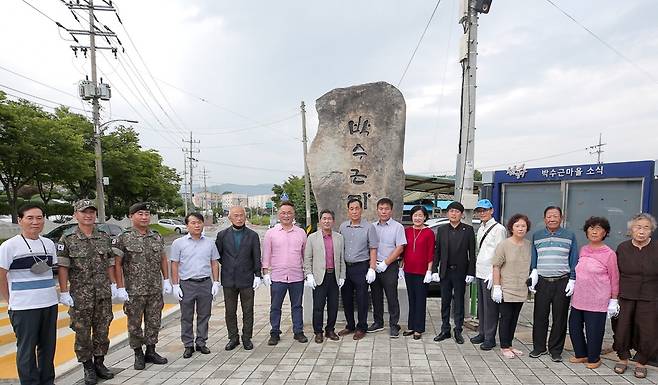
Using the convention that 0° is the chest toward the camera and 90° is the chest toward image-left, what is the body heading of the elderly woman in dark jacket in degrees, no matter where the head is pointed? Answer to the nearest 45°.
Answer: approximately 0°

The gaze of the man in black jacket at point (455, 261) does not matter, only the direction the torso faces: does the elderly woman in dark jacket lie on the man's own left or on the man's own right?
on the man's own left

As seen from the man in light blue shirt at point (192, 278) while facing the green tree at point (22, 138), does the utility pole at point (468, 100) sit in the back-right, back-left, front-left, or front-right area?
back-right

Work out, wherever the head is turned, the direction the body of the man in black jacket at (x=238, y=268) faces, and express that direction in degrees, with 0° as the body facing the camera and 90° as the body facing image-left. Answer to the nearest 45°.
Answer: approximately 0°

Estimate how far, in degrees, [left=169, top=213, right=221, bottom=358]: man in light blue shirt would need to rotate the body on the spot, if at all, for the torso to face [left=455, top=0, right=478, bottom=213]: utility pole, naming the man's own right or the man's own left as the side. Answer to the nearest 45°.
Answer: approximately 90° to the man's own left

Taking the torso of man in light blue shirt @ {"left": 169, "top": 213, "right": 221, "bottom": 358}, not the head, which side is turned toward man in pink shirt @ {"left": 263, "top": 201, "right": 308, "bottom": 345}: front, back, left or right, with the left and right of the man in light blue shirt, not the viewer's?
left

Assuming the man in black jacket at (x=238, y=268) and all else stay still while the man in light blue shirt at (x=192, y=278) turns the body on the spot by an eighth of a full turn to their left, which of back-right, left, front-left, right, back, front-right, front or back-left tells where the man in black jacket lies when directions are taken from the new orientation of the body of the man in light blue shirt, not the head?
front-left

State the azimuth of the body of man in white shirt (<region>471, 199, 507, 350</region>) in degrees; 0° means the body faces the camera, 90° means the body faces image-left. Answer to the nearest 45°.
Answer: approximately 45°
